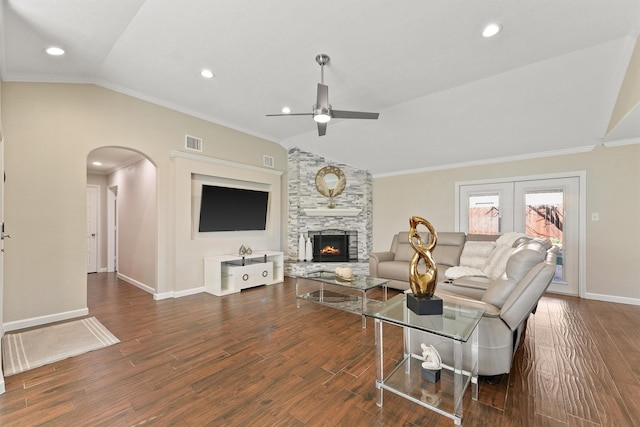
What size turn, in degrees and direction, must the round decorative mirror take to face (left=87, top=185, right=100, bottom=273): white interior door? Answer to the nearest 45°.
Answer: approximately 90° to its right

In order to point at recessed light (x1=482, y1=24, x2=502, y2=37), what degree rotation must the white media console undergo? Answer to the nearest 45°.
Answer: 0° — it already faces it

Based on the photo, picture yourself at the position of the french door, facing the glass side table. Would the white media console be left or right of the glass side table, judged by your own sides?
right

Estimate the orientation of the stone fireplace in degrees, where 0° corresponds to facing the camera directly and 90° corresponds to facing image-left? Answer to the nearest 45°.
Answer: approximately 0°

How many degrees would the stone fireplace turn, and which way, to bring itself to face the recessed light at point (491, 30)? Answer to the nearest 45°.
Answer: approximately 45° to its left

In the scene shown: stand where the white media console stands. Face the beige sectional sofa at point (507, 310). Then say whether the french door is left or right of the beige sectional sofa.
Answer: left

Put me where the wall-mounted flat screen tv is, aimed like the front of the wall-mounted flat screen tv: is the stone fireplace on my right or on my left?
on my left

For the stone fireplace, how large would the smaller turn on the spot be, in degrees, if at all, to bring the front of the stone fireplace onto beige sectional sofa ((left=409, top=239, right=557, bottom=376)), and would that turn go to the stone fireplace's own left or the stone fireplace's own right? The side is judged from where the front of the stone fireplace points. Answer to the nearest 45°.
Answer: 0° — it already faces it

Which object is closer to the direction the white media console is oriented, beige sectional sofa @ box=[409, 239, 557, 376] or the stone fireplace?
the beige sectional sofa
